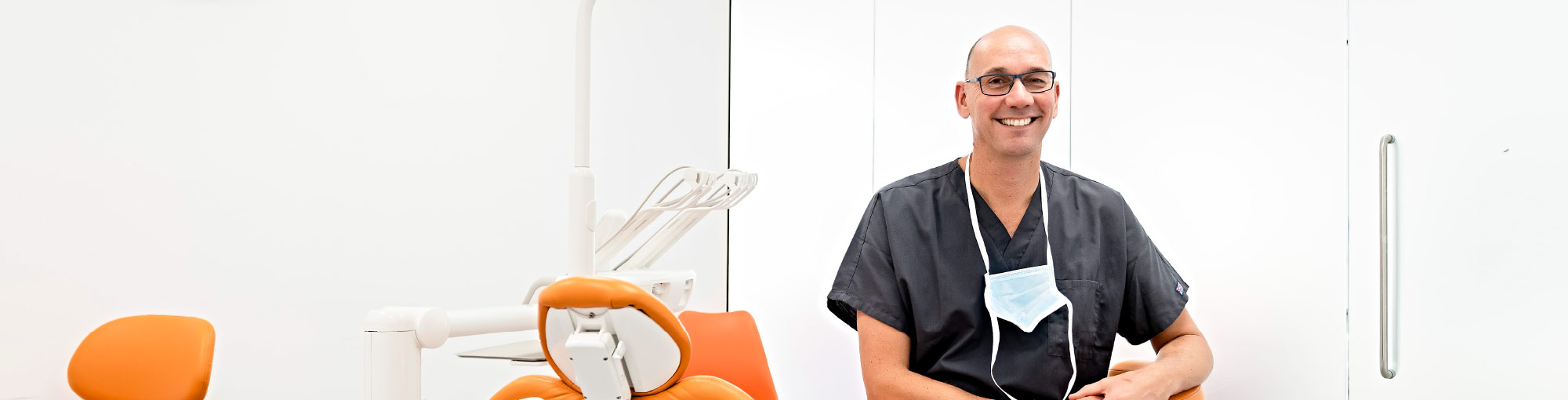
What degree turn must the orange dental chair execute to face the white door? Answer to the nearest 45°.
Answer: approximately 90° to its right

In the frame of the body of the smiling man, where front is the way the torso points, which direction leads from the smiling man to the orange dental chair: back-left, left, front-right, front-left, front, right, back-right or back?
front-right

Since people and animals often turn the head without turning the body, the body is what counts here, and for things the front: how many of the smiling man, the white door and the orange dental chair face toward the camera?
2

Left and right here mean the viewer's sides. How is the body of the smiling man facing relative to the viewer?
facing the viewer

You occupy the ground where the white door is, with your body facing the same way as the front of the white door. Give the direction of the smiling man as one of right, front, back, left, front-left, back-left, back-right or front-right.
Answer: front-right

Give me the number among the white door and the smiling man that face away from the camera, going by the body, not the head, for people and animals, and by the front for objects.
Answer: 0

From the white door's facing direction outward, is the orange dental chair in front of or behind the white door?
in front

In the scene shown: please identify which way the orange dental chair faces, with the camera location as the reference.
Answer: facing away from the viewer
